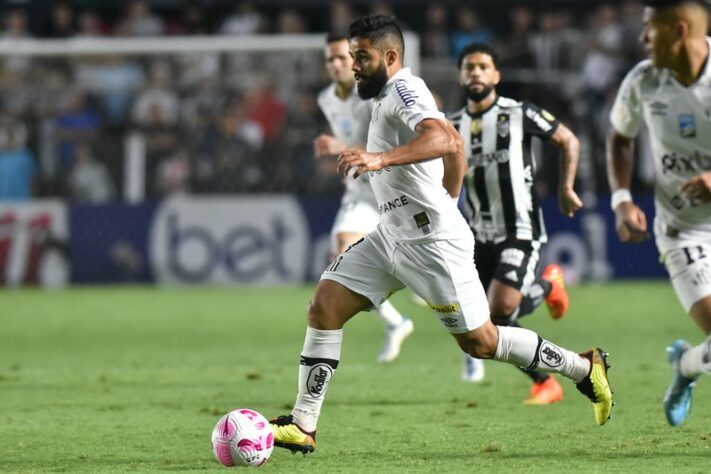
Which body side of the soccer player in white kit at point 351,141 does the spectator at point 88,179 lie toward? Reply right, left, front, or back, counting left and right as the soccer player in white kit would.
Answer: right

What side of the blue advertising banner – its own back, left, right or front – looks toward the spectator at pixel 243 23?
back

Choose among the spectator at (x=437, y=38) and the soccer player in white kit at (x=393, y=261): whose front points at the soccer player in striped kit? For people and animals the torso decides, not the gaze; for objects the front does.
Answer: the spectator

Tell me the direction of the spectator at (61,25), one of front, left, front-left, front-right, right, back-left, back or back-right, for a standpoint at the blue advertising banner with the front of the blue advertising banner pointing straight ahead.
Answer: back-right

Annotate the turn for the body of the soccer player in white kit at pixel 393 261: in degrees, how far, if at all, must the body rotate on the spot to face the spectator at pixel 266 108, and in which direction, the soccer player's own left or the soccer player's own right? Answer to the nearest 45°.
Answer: approximately 90° to the soccer player's own right

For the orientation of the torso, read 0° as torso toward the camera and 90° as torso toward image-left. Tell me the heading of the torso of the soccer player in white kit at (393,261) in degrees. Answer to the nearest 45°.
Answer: approximately 90°

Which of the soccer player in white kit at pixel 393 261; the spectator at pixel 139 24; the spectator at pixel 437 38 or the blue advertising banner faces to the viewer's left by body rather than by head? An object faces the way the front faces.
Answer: the soccer player in white kit

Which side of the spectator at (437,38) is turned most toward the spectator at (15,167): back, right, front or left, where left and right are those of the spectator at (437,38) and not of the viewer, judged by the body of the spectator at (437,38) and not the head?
right

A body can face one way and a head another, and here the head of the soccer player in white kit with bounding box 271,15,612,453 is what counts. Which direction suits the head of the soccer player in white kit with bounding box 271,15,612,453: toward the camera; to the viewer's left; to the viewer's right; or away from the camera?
to the viewer's left

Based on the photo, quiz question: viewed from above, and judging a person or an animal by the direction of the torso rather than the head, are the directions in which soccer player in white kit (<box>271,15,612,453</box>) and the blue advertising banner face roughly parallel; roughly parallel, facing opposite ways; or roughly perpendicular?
roughly perpendicular

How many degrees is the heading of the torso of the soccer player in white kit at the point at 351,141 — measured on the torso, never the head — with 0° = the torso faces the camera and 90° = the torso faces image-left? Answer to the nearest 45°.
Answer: approximately 45°

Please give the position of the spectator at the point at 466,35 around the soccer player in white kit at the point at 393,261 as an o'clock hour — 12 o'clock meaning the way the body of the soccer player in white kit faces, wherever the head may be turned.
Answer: The spectator is roughly at 3 o'clock from the soccer player in white kit.

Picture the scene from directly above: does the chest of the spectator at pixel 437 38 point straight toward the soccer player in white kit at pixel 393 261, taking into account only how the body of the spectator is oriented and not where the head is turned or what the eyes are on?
yes
